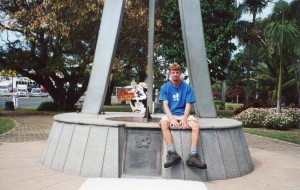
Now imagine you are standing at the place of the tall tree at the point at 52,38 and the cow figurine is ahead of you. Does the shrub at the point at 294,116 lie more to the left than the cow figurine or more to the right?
left

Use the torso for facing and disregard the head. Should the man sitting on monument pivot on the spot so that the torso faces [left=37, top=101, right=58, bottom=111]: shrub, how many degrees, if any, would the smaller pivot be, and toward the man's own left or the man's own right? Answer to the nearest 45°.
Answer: approximately 135° to the man's own right

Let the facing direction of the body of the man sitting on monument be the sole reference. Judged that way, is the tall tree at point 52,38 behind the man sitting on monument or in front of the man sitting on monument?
behind

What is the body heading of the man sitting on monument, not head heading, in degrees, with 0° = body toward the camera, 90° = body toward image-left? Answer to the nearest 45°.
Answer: approximately 0°

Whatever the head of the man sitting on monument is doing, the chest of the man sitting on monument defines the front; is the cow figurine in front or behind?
behind

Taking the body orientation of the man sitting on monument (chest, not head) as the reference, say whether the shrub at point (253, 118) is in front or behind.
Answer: behind

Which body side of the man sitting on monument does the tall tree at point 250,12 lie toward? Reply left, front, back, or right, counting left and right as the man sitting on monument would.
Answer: back
